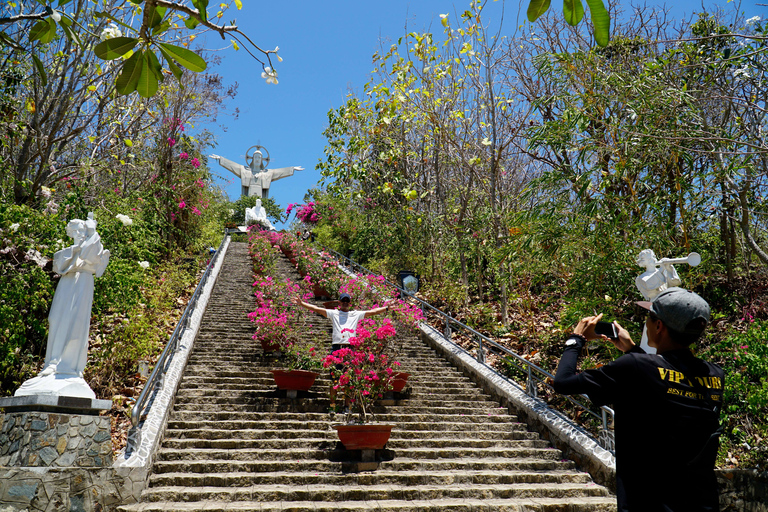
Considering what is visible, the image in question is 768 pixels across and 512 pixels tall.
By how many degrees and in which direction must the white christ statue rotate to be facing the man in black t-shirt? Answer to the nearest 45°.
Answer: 0° — it already faces them

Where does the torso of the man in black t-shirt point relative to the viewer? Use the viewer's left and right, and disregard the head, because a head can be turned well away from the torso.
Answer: facing away from the viewer and to the left of the viewer

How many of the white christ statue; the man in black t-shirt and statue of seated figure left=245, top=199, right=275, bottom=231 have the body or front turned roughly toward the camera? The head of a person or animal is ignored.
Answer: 2

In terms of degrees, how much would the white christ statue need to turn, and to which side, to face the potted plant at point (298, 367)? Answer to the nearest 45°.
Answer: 0° — it already faces it

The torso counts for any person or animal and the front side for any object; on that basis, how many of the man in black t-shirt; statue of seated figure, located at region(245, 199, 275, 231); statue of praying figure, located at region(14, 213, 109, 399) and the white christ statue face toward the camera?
3

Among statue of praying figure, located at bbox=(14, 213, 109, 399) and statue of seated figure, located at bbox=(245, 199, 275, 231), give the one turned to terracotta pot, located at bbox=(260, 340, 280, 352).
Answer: statue of seated figure, located at bbox=(245, 199, 275, 231)

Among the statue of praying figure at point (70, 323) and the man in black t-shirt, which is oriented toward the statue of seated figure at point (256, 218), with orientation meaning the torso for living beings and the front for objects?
the man in black t-shirt

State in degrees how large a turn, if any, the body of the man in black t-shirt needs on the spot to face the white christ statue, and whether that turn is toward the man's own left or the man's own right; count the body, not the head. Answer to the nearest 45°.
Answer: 0° — they already face it

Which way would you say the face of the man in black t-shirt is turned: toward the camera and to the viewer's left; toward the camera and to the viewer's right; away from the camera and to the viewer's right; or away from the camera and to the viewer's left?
away from the camera and to the viewer's left

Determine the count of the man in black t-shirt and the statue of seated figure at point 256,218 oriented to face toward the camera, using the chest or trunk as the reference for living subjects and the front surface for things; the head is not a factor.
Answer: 1

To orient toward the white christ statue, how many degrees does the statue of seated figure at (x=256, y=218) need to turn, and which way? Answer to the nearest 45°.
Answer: approximately 180°
